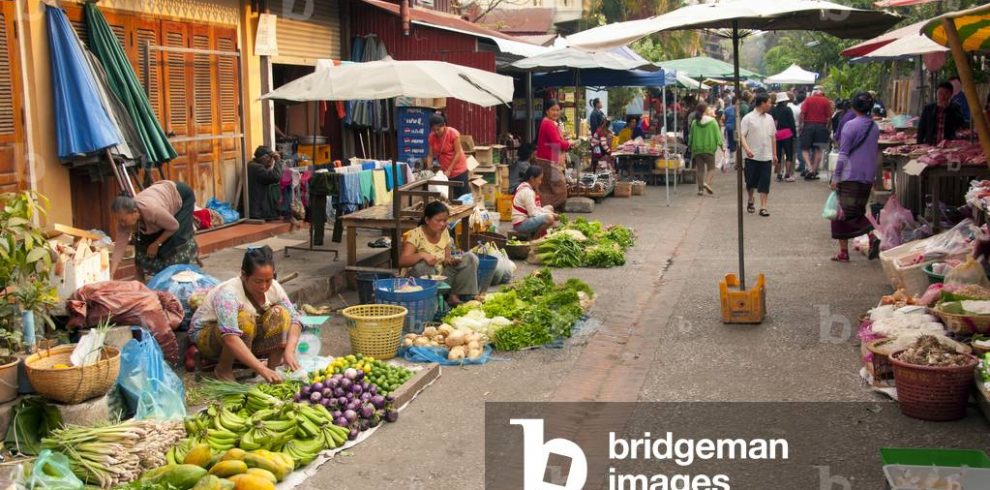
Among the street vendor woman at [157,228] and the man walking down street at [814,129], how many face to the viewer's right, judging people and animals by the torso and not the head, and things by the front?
0

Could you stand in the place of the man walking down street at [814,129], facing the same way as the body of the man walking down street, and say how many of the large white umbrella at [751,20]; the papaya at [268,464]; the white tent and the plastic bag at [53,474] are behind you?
3

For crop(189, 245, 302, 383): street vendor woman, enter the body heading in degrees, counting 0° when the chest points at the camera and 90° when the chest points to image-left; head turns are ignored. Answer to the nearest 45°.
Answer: approximately 315°

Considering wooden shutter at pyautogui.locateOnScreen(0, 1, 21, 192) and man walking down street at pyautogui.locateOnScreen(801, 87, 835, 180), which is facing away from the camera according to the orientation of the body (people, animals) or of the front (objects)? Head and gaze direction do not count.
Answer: the man walking down street

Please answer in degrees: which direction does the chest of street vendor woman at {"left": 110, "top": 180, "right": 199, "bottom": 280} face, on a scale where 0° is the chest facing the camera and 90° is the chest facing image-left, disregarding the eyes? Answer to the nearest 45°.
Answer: approximately 45°

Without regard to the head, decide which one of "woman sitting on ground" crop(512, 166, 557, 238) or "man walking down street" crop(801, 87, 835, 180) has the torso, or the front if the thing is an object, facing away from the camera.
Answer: the man walking down street

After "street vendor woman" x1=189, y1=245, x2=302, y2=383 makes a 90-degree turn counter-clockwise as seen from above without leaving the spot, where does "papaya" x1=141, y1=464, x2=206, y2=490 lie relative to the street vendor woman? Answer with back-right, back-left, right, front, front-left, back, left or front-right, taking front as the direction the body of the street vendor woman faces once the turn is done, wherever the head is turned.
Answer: back-right

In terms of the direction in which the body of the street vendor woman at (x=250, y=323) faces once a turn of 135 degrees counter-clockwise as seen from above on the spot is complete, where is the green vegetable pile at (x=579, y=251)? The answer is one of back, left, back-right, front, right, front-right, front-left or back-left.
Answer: front-right

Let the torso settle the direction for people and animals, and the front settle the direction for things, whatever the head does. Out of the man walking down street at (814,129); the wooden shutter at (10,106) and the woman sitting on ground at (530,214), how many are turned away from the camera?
1

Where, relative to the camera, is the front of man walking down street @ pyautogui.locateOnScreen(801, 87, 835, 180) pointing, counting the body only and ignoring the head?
away from the camera

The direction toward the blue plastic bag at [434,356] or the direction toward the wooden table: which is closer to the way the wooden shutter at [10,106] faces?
the blue plastic bag

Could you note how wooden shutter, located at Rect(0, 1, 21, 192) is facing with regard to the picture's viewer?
facing the viewer and to the right of the viewer

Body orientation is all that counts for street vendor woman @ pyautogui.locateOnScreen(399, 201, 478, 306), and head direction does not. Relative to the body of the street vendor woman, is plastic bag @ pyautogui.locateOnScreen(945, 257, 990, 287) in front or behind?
in front
